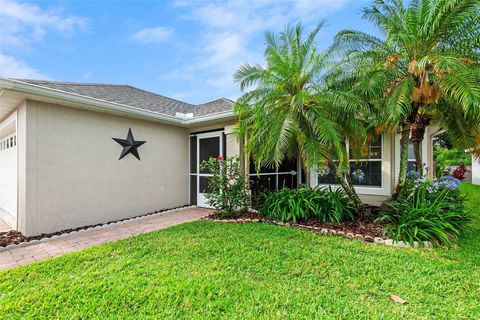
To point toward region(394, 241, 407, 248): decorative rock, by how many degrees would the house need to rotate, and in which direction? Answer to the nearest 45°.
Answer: approximately 90° to its left

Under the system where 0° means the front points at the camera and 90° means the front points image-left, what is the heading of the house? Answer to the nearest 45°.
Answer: approximately 45°

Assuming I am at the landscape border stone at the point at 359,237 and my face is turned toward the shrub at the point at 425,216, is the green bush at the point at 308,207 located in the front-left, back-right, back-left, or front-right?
back-left
